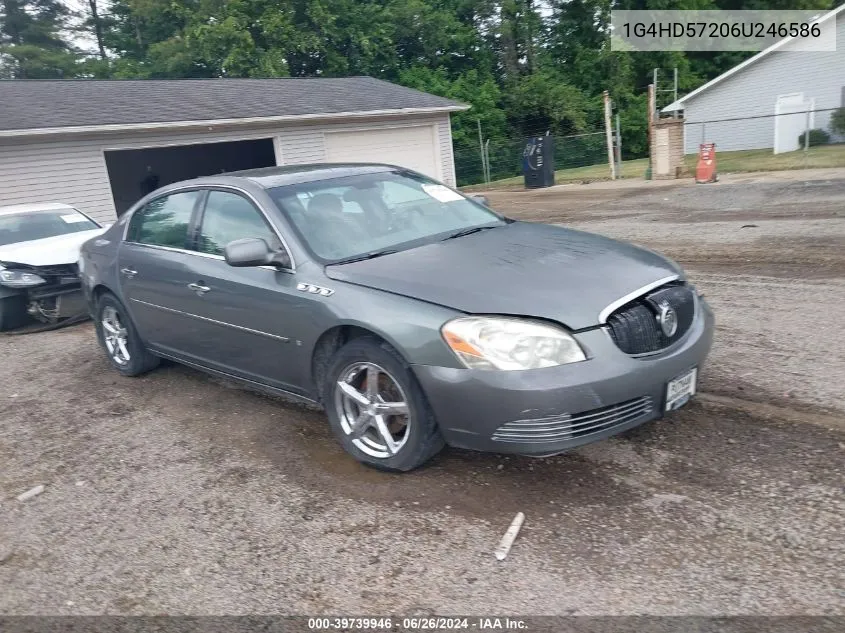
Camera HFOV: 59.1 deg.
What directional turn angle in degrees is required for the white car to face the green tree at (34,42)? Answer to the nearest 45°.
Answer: approximately 135° to its left

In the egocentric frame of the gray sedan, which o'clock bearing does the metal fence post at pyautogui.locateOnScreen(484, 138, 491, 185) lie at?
The metal fence post is roughly at 8 o'clock from the gray sedan.

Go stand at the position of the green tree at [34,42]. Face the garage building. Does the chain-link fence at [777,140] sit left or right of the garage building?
left

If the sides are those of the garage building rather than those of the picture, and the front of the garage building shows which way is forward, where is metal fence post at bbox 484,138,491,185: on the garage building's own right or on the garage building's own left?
on the garage building's own left

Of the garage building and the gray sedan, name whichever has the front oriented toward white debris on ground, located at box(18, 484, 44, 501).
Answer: the garage building

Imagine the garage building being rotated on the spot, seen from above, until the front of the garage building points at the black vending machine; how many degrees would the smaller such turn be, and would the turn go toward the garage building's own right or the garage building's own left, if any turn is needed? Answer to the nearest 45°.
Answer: approximately 90° to the garage building's own left

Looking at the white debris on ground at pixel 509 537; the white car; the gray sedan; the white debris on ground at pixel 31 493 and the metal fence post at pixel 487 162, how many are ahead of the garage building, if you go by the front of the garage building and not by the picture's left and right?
4

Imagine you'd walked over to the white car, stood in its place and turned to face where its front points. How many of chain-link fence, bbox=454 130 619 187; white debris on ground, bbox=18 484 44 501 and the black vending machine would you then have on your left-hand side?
2

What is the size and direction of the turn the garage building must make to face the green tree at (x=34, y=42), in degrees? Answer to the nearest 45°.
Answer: approximately 180°

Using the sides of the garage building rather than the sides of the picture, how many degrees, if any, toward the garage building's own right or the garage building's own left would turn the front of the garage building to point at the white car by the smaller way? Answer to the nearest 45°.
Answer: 0° — it already faces it

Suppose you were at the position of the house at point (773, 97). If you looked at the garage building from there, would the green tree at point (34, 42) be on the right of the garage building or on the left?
right

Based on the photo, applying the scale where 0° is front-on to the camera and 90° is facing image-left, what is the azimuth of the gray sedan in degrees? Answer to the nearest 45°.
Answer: approximately 315°

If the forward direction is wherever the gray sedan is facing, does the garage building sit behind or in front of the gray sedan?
behind

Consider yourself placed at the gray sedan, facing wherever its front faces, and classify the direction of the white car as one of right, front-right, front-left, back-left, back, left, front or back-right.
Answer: back
